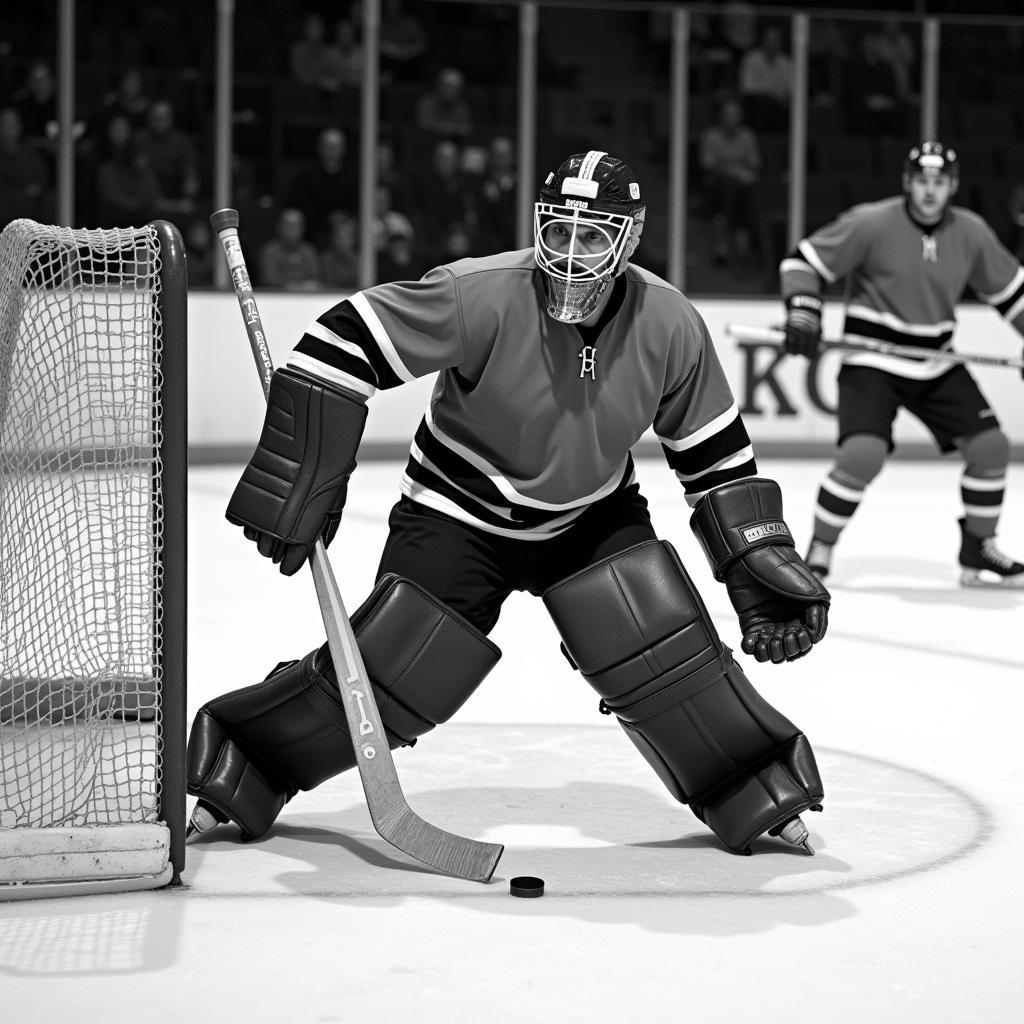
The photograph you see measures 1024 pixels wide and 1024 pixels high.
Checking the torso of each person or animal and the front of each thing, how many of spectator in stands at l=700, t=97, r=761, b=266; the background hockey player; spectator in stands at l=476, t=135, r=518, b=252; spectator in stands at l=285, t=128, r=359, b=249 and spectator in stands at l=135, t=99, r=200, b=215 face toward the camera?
5

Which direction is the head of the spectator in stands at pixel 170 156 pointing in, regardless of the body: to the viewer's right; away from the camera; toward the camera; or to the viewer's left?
toward the camera

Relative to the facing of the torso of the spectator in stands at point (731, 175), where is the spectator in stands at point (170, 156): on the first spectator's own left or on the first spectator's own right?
on the first spectator's own right

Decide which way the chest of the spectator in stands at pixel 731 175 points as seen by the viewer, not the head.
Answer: toward the camera

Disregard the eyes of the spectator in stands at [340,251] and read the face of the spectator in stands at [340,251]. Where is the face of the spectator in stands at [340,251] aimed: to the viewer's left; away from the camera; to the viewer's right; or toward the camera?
toward the camera

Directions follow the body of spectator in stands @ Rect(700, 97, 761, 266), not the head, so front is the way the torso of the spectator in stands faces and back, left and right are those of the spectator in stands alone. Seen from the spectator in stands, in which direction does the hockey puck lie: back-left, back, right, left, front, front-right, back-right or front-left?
front

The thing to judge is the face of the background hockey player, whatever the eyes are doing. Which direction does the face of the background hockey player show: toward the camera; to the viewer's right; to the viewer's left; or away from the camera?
toward the camera

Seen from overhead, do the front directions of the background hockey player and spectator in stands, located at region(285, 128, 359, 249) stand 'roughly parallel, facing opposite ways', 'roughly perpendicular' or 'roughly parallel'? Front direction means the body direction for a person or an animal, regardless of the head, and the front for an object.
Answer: roughly parallel

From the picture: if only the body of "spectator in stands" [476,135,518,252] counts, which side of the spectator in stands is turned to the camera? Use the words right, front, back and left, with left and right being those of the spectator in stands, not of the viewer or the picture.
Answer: front

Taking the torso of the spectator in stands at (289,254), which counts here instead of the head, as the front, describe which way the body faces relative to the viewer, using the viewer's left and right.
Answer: facing the viewer
